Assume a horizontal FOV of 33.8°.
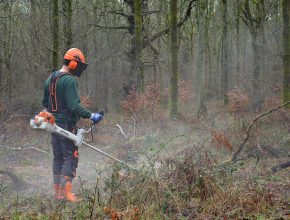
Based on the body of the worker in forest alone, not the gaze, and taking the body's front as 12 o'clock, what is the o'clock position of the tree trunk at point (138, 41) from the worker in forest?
The tree trunk is roughly at 11 o'clock from the worker in forest.

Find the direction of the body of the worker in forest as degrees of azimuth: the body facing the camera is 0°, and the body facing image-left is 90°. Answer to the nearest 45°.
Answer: approximately 225°

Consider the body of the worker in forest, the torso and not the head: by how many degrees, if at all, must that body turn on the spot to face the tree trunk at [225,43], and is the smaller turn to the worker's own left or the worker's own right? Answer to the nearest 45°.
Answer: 0° — they already face it

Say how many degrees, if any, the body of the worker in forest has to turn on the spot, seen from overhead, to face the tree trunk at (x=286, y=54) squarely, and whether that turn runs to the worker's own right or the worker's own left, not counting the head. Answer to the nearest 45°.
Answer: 0° — they already face it

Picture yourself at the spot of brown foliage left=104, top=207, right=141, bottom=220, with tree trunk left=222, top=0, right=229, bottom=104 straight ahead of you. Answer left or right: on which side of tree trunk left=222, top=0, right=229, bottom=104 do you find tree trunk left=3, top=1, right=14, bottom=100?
left

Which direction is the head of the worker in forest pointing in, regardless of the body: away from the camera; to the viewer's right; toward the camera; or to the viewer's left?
to the viewer's right

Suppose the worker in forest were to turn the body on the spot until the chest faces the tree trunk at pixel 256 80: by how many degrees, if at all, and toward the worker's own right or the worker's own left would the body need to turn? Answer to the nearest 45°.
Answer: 0° — they already face it

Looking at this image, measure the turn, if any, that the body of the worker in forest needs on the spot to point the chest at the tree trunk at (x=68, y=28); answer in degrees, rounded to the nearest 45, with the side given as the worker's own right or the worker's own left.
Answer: approximately 45° to the worker's own left
